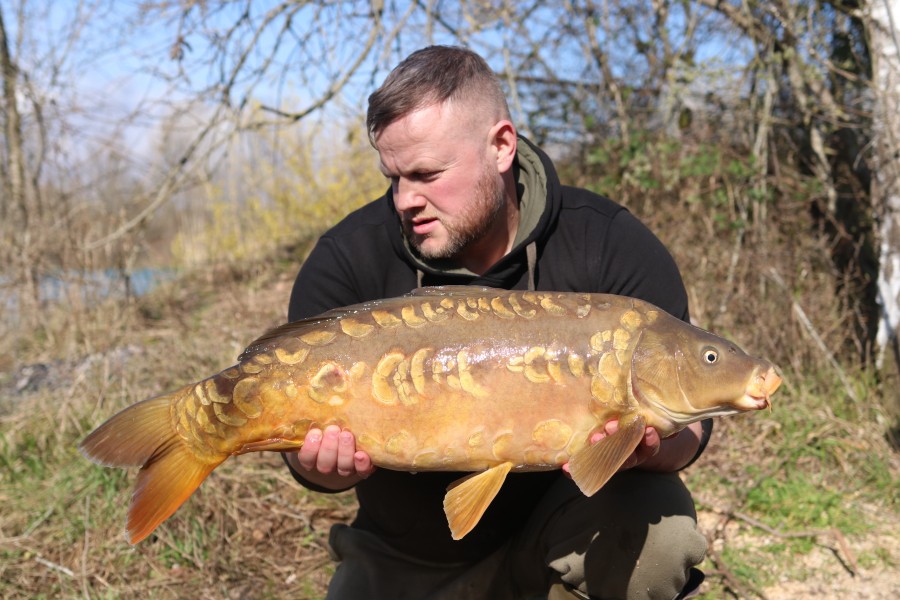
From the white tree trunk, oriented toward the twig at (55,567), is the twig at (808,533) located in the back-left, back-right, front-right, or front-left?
front-left

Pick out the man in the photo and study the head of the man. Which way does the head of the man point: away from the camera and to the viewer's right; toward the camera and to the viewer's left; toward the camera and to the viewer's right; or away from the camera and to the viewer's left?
toward the camera and to the viewer's left

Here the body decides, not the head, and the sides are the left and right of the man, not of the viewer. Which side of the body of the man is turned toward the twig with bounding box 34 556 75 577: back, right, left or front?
right

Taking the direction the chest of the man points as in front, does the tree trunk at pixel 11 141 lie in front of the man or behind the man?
behind

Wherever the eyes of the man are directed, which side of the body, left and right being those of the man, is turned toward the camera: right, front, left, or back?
front

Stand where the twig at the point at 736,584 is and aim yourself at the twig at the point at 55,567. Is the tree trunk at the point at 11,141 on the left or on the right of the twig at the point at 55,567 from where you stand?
right

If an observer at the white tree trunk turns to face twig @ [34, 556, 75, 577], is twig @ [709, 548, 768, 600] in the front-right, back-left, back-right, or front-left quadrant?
front-left

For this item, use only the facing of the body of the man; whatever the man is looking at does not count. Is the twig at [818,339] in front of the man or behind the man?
behind

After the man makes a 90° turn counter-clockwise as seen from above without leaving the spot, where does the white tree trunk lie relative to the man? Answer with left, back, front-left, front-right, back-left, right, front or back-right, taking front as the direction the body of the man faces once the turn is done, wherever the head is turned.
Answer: front-left
